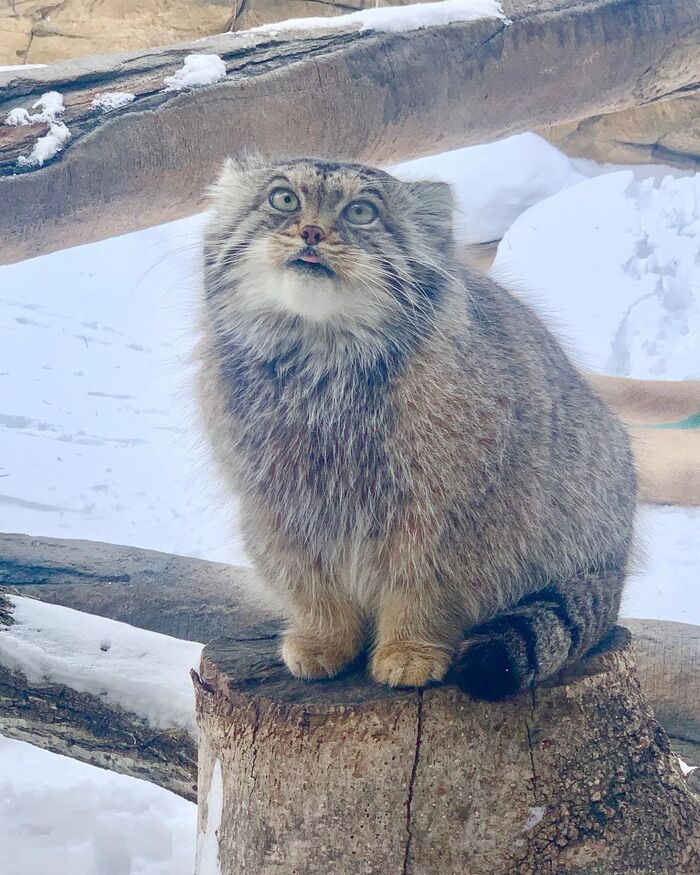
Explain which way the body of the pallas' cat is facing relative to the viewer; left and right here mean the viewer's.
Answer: facing the viewer and to the left of the viewer

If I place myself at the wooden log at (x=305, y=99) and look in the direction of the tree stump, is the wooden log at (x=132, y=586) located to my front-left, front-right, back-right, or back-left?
front-right

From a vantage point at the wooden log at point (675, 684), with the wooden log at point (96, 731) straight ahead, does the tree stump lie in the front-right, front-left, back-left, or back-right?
front-left

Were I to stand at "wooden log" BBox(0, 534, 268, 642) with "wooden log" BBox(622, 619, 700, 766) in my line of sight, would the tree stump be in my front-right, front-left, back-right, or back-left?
front-right

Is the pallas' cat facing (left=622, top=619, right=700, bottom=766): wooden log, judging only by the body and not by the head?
no

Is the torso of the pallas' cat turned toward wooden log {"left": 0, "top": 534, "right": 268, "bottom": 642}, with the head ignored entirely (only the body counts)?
no

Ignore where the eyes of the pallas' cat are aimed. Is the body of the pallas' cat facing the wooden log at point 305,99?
no
